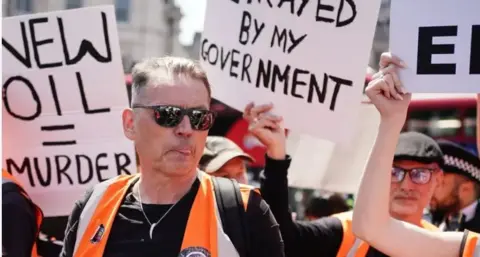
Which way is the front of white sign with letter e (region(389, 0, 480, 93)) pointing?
toward the camera

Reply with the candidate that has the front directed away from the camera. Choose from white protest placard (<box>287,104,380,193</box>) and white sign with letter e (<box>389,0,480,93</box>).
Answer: the white protest placard

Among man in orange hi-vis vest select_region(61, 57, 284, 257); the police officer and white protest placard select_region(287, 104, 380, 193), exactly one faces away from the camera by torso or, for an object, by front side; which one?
the white protest placard

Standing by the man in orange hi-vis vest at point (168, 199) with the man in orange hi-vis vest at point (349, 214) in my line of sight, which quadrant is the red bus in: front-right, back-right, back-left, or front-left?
front-left

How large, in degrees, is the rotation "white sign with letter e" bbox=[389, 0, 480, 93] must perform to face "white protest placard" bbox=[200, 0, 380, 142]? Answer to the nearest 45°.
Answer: approximately 135° to its right

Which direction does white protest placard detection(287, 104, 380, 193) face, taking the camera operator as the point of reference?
facing away from the viewer

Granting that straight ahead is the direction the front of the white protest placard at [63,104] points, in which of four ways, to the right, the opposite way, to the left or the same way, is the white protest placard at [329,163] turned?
the opposite way

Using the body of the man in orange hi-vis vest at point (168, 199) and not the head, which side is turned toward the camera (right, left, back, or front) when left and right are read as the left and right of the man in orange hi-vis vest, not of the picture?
front

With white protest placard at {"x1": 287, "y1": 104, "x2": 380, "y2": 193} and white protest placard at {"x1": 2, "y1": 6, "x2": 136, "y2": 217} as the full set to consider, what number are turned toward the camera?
1

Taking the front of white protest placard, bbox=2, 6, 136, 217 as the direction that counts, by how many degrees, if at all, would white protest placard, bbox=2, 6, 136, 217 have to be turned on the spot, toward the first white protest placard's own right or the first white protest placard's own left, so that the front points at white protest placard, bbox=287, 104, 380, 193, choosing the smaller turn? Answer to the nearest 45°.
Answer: approximately 90° to the first white protest placard's own left

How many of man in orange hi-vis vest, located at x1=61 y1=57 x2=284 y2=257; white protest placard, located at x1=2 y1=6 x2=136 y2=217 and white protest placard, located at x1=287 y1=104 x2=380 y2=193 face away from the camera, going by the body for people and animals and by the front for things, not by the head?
1
